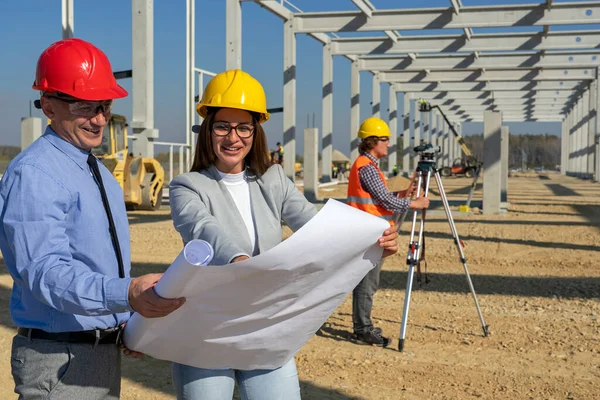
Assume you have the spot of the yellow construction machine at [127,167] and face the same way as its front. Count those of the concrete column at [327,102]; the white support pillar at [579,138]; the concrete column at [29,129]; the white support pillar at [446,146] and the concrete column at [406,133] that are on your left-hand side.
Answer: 4

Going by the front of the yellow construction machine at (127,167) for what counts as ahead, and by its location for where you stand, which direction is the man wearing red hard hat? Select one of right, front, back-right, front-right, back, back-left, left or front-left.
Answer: front-right

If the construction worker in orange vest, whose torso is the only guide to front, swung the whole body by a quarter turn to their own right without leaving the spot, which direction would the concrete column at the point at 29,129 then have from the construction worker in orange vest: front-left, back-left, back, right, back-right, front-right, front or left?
back-right

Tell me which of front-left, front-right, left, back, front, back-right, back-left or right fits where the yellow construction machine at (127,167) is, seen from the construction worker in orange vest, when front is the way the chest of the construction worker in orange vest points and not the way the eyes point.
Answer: back-left

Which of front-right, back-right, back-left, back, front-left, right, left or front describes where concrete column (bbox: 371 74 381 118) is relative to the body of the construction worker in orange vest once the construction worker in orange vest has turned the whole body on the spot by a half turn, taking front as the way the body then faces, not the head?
right

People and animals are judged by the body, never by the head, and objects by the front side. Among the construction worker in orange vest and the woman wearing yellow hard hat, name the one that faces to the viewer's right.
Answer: the construction worker in orange vest

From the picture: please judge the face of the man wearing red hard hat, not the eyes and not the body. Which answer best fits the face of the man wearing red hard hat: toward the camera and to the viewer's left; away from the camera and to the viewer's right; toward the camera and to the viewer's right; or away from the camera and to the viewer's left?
toward the camera and to the viewer's right

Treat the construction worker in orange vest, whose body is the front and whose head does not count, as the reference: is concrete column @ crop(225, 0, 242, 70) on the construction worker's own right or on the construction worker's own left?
on the construction worker's own left

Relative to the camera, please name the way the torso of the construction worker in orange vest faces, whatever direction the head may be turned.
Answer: to the viewer's right

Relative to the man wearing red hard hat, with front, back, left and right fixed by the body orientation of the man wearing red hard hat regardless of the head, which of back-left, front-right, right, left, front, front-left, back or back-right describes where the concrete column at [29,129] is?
back-left

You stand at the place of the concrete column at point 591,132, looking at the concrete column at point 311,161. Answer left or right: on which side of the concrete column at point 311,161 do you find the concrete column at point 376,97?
right

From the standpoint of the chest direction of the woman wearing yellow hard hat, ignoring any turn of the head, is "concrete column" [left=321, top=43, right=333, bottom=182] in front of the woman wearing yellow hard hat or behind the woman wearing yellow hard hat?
behind

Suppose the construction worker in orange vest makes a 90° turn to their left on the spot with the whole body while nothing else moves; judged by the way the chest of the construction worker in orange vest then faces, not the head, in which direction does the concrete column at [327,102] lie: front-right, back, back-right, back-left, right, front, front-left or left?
front

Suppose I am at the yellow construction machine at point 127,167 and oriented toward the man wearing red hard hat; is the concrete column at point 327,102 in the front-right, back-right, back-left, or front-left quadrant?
back-left

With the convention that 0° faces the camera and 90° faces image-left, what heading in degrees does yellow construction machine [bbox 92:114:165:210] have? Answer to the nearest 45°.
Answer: approximately 315°

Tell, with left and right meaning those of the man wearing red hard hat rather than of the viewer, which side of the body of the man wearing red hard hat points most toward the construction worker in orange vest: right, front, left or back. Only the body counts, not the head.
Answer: left

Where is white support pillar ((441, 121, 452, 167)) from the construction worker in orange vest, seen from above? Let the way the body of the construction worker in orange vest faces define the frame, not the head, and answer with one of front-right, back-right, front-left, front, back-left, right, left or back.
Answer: left
